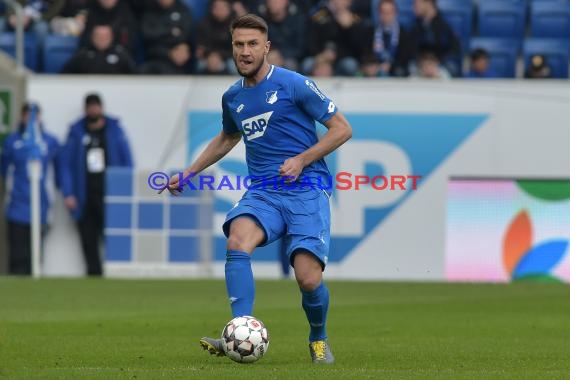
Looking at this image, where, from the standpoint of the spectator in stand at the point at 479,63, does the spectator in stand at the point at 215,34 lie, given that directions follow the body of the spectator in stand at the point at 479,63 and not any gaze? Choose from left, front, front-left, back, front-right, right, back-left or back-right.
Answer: right

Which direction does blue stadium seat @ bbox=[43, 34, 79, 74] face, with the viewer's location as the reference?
facing the viewer

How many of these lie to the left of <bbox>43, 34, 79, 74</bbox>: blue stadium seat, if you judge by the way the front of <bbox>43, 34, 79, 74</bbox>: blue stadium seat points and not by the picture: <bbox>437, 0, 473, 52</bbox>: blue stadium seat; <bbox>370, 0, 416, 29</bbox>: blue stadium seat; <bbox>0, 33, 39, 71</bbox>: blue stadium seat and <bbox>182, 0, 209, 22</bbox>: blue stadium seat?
3

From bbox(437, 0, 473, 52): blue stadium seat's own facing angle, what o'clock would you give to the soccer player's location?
The soccer player is roughly at 12 o'clock from the blue stadium seat.

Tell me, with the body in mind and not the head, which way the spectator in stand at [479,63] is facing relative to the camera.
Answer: toward the camera

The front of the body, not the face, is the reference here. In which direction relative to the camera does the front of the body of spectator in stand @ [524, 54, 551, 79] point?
toward the camera

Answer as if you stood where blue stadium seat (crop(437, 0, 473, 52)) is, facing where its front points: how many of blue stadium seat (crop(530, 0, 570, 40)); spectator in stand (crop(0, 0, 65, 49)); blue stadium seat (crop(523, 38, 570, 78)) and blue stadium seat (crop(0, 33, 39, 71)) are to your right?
2

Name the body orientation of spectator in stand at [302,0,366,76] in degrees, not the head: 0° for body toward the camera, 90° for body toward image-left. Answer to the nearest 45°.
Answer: approximately 0°

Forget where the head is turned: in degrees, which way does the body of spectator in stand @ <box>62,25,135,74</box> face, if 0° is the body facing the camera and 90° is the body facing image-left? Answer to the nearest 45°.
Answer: approximately 0°
